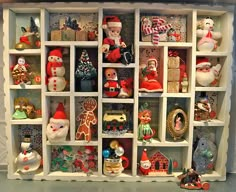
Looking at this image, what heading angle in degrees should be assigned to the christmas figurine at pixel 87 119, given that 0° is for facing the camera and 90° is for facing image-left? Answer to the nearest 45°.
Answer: approximately 0°

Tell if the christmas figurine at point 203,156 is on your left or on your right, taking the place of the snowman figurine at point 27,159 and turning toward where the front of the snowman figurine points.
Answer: on your left

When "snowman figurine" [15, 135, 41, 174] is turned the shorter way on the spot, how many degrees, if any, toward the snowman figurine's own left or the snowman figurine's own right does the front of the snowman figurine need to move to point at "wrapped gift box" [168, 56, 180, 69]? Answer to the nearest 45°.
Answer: approximately 90° to the snowman figurine's own left

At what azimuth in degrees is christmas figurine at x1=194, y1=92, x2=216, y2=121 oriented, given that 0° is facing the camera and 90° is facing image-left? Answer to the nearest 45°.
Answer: approximately 0°

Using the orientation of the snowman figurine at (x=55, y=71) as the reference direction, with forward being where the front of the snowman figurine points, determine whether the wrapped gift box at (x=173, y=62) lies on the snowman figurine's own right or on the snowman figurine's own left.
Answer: on the snowman figurine's own left

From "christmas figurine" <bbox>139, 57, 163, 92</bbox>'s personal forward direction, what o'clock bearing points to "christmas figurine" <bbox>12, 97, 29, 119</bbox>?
"christmas figurine" <bbox>12, 97, 29, 119</bbox> is roughly at 3 o'clock from "christmas figurine" <bbox>139, 57, 163, 92</bbox>.
